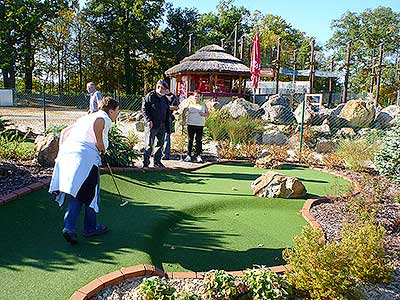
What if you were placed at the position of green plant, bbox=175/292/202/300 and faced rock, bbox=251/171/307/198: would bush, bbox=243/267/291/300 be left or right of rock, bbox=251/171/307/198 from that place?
right

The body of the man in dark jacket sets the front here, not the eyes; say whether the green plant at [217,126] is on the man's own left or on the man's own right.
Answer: on the man's own left

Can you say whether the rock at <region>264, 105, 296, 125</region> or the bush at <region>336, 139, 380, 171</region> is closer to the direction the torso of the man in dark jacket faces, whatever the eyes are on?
the bush

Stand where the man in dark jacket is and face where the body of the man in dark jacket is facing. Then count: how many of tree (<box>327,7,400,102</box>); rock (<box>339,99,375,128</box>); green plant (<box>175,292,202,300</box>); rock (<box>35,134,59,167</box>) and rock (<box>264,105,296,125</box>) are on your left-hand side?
3

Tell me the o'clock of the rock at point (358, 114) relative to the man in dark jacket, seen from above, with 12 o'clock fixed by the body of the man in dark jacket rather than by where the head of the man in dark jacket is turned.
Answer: The rock is roughly at 9 o'clock from the man in dark jacket.

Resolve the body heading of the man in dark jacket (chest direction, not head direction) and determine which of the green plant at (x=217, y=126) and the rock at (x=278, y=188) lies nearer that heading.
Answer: the rock

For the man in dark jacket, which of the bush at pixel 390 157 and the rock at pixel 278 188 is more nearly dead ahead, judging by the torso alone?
the rock

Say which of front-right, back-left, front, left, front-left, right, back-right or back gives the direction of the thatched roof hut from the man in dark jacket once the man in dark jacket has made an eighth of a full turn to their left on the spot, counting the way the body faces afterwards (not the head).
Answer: left

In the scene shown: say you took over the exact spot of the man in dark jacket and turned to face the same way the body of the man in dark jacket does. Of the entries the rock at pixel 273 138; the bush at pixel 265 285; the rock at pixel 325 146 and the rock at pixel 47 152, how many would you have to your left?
2

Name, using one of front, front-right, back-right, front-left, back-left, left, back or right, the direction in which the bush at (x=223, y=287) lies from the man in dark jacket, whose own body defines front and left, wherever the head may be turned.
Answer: front-right

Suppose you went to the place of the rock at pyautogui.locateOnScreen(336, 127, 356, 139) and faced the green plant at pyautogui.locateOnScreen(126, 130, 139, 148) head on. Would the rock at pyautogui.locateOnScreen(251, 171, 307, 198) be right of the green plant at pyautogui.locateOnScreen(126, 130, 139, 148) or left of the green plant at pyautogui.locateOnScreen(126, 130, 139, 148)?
left

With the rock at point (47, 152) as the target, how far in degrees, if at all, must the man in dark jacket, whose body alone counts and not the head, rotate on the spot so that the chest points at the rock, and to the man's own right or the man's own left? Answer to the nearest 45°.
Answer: approximately 135° to the man's own right

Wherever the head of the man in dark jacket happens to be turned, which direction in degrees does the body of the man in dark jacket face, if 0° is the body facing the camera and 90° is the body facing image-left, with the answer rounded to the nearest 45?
approximately 315°
